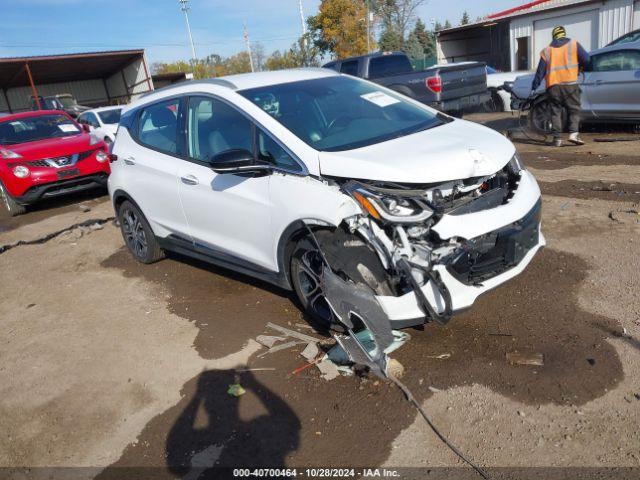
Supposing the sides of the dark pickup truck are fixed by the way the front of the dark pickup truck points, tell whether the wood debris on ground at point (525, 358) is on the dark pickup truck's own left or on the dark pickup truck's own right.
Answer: on the dark pickup truck's own left

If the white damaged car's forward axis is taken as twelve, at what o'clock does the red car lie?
The red car is roughly at 6 o'clock from the white damaged car.

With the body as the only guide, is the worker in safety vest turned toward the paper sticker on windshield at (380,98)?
no

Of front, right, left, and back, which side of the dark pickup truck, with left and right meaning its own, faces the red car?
left

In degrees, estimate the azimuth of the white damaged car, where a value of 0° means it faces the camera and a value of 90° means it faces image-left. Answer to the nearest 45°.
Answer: approximately 315°

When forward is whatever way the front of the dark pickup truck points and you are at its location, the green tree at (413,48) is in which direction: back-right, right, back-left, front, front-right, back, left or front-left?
front-right

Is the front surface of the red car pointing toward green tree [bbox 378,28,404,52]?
no

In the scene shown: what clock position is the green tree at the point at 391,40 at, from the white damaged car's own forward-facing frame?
The green tree is roughly at 8 o'clock from the white damaged car.

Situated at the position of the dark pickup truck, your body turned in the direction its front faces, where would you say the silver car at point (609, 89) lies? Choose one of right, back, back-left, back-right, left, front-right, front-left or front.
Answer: back

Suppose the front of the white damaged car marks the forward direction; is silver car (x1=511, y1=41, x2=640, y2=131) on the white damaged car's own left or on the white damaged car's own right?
on the white damaged car's own left

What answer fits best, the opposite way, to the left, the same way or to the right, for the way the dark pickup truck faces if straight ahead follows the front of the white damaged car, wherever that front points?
the opposite way

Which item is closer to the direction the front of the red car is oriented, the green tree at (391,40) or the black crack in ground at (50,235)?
the black crack in ground

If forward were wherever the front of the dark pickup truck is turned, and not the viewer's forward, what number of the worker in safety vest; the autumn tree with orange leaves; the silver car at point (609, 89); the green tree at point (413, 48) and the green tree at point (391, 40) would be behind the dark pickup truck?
2
